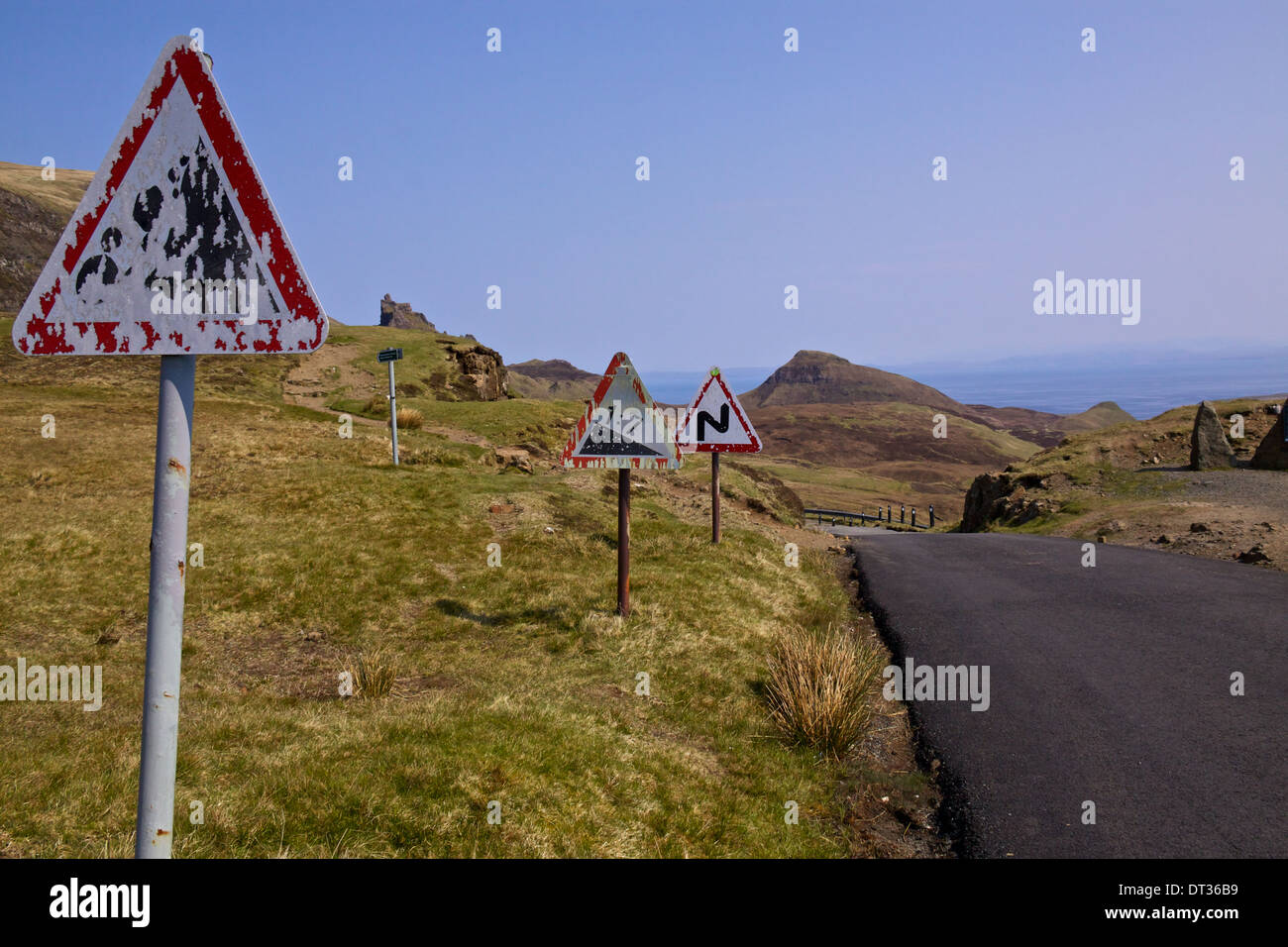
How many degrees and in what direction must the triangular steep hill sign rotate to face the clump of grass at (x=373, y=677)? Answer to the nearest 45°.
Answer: approximately 45° to its right

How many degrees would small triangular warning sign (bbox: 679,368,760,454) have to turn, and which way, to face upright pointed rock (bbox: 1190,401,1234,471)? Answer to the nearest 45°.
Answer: approximately 135° to its left

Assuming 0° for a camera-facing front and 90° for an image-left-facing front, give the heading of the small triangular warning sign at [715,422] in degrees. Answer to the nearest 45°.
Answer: approximately 0°
